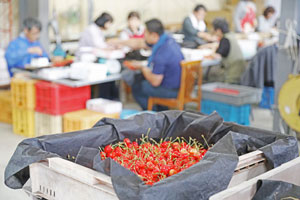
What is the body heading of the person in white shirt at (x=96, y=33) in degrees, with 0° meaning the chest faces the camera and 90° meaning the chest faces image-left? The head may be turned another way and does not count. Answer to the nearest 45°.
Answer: approximately 270°

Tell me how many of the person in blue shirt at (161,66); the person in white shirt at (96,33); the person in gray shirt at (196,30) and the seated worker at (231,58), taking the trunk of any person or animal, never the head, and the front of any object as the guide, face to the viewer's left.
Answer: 2

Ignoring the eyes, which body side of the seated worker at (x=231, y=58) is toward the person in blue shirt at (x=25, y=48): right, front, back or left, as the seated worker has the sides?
front

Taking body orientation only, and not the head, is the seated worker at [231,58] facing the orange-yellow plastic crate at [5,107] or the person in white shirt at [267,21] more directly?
the orange-yellow plastic crate

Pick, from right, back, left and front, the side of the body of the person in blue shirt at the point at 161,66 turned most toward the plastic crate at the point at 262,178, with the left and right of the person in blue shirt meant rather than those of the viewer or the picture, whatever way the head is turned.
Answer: left

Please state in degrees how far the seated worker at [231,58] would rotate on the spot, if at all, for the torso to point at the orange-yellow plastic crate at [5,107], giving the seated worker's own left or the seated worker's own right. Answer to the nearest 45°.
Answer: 0° — they already face it

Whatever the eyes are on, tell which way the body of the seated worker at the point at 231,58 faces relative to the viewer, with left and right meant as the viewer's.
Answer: facing to the left of the viewer

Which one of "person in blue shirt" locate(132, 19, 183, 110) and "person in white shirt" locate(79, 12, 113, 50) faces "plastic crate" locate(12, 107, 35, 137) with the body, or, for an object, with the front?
the person in blue shirt

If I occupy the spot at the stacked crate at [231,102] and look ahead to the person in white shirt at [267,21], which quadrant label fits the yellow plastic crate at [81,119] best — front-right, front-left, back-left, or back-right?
back-left

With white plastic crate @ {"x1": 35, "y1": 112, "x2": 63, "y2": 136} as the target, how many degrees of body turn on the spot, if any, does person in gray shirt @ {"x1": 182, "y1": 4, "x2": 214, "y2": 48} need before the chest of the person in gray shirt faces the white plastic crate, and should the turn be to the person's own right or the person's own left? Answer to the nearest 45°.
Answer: approximately 90° to the person's own right

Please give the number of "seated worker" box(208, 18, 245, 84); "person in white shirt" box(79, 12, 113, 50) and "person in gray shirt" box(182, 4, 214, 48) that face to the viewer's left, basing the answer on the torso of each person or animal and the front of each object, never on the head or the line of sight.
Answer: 1

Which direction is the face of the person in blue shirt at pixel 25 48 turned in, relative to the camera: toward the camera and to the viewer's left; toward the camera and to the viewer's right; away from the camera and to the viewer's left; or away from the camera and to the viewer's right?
toward the camera and to the viewer's right

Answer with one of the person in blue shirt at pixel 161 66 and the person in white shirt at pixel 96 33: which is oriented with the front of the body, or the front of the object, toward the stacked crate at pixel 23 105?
the person in blue shirt

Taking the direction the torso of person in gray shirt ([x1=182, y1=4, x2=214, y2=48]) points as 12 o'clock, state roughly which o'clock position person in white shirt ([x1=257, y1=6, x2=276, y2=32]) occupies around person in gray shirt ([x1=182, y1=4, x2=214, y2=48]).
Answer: person in white shirt ([x1=257, y1=6, x2=276, y2=32]) is roughly at 9 o'clock from person in gray shirt ([x1=182, y1=4, x2=214, y2=48]).

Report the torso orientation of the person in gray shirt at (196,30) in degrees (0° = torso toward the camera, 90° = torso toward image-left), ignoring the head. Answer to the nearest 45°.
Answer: approximately 315°

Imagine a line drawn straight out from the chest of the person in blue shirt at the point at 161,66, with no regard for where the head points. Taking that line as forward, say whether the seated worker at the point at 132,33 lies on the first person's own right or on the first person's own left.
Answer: on the first person's own right

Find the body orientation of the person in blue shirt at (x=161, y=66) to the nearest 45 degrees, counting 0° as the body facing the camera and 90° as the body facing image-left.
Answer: approximately 90°
